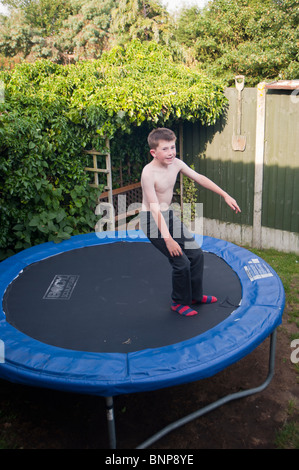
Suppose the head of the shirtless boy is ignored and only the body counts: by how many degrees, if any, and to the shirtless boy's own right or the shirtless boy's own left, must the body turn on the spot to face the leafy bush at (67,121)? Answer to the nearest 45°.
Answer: approximately 180°

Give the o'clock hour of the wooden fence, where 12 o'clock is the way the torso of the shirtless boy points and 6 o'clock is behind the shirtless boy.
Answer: The wooden fence is roughly at 8 o'clock from the shirtless boy.

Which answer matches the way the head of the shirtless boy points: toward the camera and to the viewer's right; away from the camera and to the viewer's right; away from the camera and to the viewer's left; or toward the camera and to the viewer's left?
toward the camera and to the viewer's right

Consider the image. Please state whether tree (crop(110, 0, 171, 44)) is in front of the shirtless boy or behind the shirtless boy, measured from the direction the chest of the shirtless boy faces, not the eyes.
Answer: behind

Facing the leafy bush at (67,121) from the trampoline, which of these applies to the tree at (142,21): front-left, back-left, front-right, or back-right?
front-right

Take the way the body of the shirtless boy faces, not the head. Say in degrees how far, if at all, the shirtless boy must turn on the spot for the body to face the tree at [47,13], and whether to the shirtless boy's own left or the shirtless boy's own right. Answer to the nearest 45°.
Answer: approximately 135° to the shirtless boy's own left

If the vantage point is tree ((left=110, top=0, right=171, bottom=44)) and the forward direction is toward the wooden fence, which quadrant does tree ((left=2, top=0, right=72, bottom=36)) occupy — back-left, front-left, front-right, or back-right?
back-right

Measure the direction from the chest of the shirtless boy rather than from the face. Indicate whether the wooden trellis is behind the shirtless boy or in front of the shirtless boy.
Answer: behind
